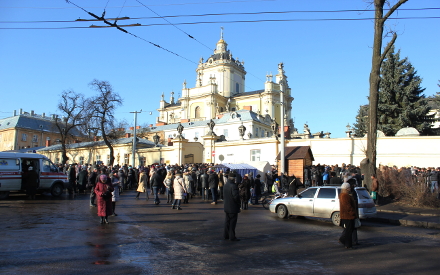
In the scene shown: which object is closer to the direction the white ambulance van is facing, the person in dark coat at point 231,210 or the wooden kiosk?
the wooden kiosk

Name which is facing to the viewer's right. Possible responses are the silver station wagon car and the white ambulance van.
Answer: the white ambulance van

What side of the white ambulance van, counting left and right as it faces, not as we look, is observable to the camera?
right

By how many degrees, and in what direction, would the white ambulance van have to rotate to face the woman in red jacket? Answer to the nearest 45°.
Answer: approximately 90° to its right

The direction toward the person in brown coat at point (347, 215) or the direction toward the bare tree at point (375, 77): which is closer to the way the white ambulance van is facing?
the bare tree

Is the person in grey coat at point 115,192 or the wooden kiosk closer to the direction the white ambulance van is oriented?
the wooden kiosk
